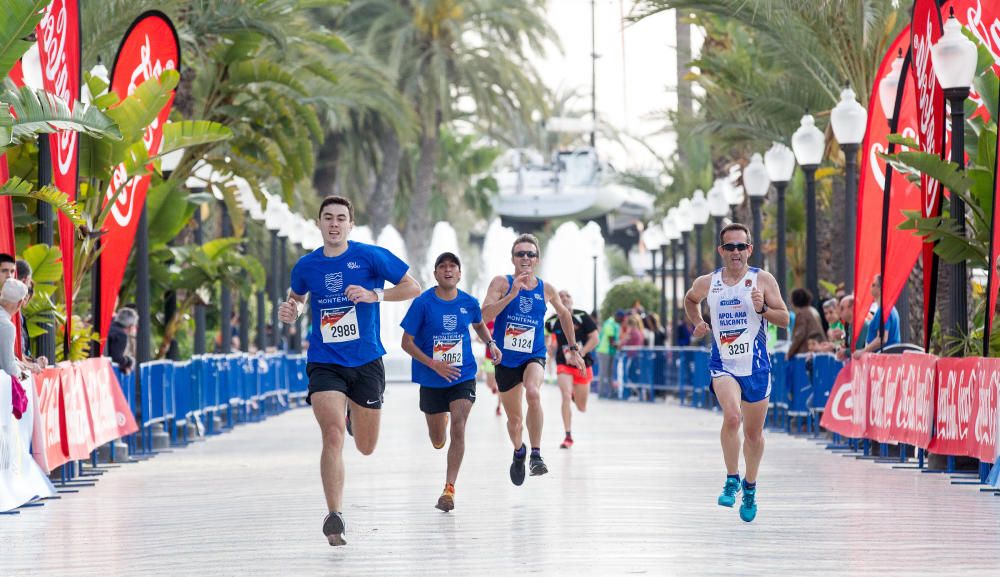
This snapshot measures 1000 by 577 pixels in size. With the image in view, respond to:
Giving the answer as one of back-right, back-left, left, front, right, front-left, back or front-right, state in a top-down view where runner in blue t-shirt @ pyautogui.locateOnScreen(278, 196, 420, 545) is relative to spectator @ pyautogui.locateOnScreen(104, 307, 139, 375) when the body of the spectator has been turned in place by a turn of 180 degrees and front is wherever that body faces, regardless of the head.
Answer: left

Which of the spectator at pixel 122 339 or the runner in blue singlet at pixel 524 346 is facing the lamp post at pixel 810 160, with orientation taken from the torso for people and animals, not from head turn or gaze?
the spectator

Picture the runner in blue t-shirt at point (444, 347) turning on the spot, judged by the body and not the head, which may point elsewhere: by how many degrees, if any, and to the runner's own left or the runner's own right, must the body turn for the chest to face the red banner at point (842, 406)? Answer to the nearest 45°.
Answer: approximately 135° to the runner's own left

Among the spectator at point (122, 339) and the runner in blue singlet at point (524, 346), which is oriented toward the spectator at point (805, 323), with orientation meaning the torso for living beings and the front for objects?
the spectator at point (122, 339)

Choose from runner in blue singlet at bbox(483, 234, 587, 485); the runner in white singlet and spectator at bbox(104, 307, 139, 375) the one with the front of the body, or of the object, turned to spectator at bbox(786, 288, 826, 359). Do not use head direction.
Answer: spectator at bbox(104, 307, 139, 375)

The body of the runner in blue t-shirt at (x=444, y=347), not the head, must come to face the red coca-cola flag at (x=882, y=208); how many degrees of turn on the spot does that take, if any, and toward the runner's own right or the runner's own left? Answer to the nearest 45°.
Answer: approximately 135° to the runner's own left

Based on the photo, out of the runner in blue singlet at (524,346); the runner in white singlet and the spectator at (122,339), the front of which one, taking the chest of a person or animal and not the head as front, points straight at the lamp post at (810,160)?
the spectator

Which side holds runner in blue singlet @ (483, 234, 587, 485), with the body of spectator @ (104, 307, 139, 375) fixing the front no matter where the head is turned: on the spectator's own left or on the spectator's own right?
on the spectator's own right

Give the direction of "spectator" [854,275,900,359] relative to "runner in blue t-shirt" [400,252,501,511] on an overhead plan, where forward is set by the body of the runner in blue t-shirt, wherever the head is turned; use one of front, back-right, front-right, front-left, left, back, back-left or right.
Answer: back-left
